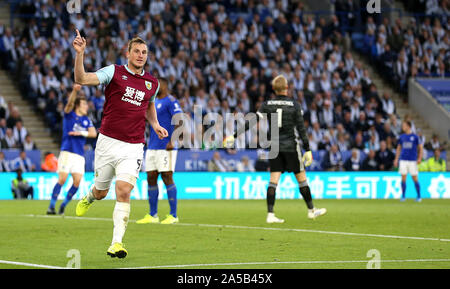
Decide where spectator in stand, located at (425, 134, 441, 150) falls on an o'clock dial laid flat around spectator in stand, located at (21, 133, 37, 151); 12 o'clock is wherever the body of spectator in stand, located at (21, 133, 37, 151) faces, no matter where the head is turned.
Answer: spectator in stand, located at (425, 134, 441, 150) is roughly at 9 o'clock from spectator in stand, located at (21, 133, 37, 151).

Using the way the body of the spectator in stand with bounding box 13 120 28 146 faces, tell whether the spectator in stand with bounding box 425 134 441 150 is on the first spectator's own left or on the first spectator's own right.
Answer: on the first spectator's own left

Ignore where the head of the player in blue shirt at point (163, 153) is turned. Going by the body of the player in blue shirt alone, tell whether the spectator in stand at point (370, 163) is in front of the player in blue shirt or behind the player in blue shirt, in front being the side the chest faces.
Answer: behind

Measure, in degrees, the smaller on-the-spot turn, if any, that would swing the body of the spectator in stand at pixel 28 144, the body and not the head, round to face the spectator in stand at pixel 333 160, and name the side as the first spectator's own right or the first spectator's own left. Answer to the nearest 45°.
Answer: approximately 90° to the first spectator's own left

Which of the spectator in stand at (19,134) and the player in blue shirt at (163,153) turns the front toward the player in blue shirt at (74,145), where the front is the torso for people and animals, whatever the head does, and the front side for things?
the spectator in stand

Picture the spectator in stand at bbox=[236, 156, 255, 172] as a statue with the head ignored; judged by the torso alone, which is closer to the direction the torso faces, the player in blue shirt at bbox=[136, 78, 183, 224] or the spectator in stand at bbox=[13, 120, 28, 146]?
the player in blue shirt

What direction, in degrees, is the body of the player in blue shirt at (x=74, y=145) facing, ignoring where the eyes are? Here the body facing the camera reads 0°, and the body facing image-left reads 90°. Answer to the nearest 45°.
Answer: approximately 315°

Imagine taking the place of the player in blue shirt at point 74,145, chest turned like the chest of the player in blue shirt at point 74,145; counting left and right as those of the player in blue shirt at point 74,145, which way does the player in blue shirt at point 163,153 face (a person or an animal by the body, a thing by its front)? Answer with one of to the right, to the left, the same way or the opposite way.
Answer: to the right

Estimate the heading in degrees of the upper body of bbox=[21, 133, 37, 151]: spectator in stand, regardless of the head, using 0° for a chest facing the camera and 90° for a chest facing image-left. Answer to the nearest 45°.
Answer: approximately 0°

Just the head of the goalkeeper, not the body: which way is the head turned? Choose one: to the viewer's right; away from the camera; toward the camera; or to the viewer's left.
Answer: away from the camera
